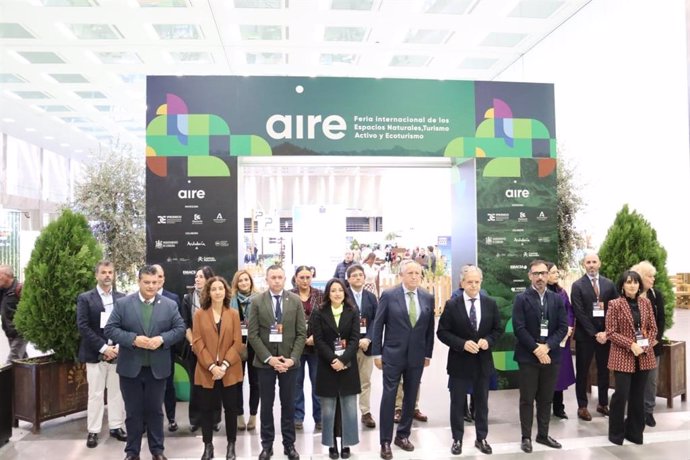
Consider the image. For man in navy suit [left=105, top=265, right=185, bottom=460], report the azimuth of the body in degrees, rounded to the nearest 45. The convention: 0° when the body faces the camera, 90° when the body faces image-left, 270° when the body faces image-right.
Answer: approximately 0°

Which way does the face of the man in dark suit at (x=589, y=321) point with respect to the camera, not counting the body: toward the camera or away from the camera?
toward the camera

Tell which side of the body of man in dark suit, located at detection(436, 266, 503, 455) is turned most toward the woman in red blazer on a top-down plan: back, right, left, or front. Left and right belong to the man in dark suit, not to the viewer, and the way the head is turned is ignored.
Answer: left

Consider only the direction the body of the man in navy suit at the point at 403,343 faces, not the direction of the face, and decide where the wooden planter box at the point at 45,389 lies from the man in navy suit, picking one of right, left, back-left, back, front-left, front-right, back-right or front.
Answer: right

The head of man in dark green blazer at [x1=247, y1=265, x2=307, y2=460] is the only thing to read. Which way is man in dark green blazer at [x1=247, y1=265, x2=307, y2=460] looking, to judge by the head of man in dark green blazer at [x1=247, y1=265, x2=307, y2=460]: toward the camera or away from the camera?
toward the camera

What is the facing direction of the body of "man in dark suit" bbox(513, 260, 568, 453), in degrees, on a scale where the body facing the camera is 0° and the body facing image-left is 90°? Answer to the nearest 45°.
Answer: approximately 0°

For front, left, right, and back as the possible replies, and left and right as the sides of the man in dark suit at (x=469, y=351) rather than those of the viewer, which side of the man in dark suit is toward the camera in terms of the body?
front

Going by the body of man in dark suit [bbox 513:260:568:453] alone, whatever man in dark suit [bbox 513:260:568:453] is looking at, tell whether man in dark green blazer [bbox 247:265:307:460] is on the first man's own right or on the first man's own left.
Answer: on the first man's own right

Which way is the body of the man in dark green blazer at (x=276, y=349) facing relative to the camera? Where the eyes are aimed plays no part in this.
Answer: toward the camera

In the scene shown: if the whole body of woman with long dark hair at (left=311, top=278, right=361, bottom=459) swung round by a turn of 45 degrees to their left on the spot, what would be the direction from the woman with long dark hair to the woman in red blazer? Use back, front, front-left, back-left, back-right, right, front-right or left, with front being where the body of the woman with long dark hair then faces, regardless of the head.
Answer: front-left

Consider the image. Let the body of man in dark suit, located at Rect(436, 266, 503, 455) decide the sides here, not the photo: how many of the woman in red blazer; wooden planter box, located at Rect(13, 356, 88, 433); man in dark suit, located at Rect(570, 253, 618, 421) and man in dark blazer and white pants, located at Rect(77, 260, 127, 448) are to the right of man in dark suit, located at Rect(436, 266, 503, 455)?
2
